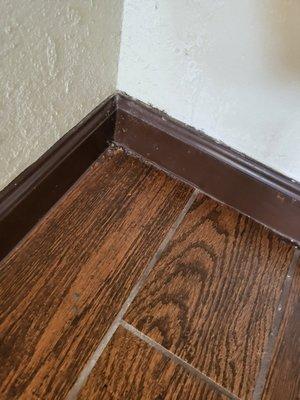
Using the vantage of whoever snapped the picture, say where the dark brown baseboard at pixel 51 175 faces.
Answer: facing the viewer and to the right of the viewer
